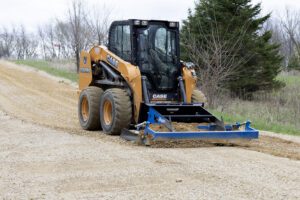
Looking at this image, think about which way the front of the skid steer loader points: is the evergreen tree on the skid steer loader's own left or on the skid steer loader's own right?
on the skid steer loader's own left
